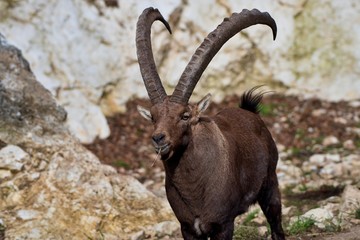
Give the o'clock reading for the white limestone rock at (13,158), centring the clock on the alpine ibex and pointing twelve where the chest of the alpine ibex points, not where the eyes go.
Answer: The white limestone rock is roughly at 3 o'clock from the alpine ibex.

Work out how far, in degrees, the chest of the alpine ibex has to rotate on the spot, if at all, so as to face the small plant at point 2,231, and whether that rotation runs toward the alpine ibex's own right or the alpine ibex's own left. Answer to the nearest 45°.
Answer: approximately 90° to the alpine ibex's own right

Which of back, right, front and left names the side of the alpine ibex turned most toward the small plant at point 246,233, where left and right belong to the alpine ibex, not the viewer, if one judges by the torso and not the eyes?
back

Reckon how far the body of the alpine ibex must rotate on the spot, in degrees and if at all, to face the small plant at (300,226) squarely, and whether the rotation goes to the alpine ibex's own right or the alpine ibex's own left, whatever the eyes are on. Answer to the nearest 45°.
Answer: approximately 180°

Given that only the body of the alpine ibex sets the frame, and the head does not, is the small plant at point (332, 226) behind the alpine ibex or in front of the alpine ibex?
behind
